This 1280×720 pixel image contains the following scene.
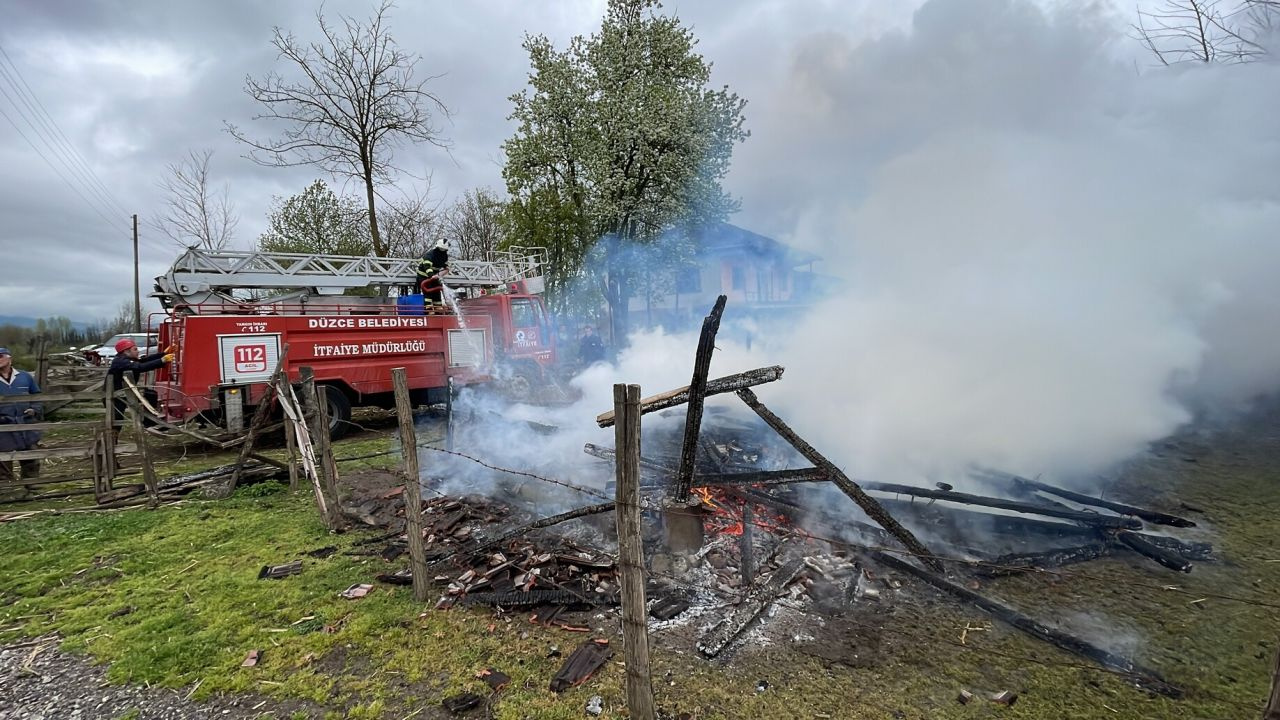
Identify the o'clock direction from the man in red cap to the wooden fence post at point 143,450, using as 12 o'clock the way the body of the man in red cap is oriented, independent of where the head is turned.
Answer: The wooden fence post is roughly at 3 o'clock from the man in red cap.

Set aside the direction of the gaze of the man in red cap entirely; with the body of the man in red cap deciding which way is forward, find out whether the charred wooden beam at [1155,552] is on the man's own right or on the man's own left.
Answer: on the man's own right

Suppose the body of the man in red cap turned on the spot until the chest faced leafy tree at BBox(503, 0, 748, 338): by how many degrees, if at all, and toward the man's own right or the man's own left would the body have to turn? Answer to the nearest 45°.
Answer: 0° — they already face it

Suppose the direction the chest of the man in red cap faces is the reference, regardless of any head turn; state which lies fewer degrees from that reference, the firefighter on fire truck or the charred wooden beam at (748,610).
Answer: the firefighter on fire truck

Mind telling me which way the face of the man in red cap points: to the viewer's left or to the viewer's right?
to the viewer's right

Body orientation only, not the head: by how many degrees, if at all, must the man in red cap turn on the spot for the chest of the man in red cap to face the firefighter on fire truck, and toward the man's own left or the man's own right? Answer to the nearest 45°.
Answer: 0° — they already face them

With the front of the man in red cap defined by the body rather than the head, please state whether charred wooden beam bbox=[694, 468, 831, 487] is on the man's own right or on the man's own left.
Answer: on the man's own right

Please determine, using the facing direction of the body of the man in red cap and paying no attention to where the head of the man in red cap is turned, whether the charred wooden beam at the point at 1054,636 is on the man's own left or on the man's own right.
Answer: on the man's own right

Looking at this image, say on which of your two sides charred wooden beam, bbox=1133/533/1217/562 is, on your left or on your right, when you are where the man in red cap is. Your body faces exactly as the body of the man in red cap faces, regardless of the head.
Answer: on your right

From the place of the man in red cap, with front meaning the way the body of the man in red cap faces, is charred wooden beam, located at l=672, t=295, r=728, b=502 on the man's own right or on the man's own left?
on the man's own right

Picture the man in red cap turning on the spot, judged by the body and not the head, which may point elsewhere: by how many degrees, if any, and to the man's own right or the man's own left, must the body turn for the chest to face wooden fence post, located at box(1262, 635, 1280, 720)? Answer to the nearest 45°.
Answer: approximately 90° to the man's own right

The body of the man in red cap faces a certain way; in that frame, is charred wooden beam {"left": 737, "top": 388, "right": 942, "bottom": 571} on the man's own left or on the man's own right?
on the man's own right

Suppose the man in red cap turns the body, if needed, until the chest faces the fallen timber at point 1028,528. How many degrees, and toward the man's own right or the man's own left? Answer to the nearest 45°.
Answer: approximately 45° to the man's own right

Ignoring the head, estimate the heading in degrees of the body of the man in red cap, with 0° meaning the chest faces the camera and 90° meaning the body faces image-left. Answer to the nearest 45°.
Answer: approximately 270°

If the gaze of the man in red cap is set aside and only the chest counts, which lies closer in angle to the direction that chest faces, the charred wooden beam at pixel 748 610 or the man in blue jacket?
the charred wooden beam

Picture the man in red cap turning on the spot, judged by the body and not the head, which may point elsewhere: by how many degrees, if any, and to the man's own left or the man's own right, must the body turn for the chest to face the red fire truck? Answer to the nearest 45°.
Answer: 0° — they already face it
